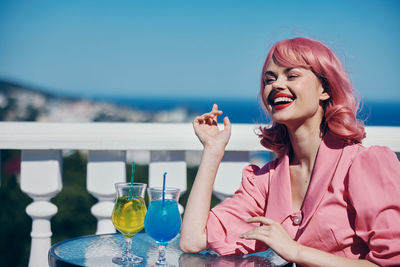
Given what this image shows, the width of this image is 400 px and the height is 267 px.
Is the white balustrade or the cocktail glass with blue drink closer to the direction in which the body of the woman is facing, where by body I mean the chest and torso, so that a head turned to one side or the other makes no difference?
the cocktail glass with blue drink

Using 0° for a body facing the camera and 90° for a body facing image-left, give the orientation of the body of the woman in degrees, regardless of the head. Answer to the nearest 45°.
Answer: approximately 45°

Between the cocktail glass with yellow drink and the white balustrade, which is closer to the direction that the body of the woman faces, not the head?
the cocktail glass with yellow drink

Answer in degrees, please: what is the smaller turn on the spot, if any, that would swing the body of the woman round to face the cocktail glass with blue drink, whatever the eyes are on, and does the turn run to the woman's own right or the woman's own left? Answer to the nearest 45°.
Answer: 0° — they already face it

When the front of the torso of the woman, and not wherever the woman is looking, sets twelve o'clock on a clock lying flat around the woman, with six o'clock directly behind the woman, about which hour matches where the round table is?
The round table is roughly at 1 o'clock from the woman.
